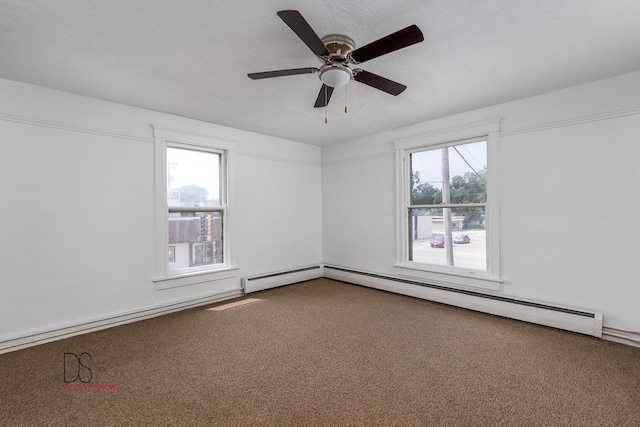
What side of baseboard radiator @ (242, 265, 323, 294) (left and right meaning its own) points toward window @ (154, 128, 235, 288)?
right

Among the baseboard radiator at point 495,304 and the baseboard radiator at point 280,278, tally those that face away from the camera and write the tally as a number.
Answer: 0

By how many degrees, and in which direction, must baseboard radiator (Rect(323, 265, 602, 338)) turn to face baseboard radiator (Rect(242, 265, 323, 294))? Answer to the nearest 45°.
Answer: approximately 45° to its right

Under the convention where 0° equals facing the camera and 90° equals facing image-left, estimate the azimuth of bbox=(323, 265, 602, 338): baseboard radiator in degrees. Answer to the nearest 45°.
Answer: approximately 45°

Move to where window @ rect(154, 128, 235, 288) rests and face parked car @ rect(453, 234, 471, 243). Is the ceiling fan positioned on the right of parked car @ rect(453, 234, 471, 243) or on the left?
right

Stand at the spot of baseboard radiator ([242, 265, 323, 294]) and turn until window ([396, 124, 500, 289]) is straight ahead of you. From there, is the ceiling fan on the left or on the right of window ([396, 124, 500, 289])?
right

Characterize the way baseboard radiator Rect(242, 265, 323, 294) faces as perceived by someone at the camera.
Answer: facing the viewer and to the right of the viewer
